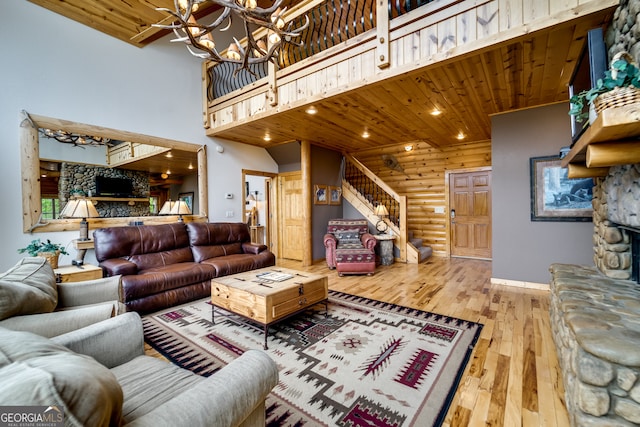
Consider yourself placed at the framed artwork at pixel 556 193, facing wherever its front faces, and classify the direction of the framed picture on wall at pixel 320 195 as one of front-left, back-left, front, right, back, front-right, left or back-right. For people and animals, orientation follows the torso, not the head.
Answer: right

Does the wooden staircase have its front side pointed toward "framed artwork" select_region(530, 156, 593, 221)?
yes

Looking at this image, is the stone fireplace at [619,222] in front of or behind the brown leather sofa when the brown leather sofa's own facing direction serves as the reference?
in front

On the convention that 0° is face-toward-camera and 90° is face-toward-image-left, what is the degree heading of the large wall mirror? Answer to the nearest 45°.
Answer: approximately 315°

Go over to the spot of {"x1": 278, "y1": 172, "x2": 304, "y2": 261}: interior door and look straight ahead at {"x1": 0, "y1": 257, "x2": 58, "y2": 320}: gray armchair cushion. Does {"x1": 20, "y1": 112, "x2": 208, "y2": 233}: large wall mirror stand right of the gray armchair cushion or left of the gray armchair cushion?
right

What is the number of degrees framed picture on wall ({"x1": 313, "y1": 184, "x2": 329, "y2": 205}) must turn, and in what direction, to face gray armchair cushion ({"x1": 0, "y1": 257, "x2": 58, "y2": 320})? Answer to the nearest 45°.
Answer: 0° — it already faces it

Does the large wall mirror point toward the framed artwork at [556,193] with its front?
yes
